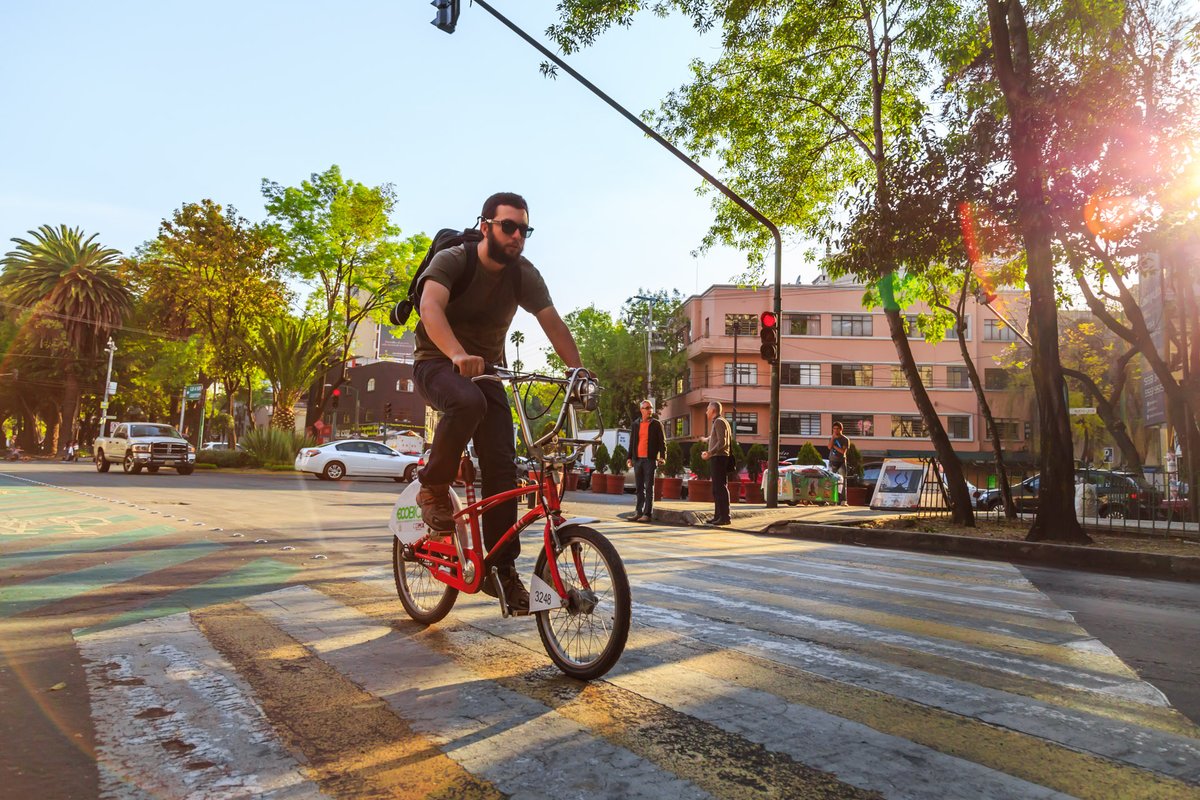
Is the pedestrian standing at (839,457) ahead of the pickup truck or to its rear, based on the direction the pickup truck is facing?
ahead

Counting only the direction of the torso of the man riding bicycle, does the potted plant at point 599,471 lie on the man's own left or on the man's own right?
on the man's own left

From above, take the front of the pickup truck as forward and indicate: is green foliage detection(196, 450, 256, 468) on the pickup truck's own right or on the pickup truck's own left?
on the pickup truck's own left

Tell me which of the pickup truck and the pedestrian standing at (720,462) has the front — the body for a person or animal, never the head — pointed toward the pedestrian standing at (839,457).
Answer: the pickup truck

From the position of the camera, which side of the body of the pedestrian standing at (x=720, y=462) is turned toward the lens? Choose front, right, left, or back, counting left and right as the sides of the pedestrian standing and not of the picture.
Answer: left

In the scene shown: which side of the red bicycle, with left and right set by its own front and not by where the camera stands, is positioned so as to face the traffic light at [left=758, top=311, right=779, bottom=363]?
left

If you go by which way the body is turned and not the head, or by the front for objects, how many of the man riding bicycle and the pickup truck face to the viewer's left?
0

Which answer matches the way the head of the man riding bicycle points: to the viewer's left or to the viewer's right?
to the viewer's right

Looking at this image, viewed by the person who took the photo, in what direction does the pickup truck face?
facing the viewer and to the right of the viewer

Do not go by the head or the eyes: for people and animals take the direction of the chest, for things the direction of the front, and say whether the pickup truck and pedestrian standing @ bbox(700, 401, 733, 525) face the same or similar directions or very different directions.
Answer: very different directions

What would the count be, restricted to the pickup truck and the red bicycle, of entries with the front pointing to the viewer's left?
0

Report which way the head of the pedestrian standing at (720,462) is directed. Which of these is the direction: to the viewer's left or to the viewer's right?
to the viewer's left
